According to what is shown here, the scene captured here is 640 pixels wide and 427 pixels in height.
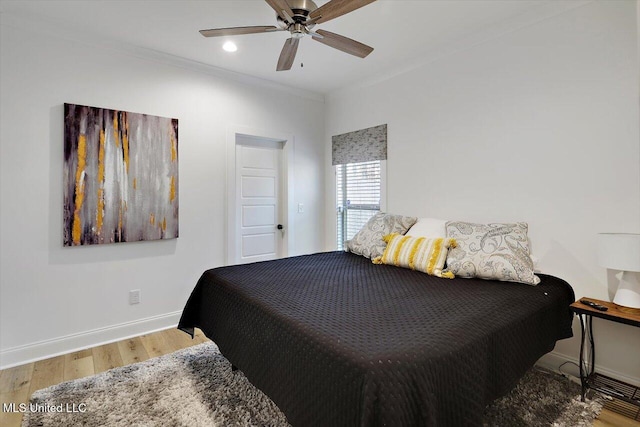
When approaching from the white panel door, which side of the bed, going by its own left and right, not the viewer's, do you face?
right

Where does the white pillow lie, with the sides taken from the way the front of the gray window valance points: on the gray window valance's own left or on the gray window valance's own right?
on the gray window valance's own left

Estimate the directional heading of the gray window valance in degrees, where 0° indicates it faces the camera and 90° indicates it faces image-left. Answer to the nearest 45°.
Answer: approximately 45°

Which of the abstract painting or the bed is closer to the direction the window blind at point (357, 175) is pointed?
the abstract painting

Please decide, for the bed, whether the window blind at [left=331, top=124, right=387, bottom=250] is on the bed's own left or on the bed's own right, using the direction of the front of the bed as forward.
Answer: on the bed's own right

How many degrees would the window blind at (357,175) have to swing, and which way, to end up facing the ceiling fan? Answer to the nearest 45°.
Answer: approximately 45° to its left

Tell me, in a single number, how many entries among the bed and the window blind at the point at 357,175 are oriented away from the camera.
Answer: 0

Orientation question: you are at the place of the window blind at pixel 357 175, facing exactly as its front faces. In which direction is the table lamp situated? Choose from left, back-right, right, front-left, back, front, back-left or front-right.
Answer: left

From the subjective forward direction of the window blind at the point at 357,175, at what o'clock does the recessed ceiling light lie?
The recessed ceiling light is roughly at 12 o'clock from the window blind.

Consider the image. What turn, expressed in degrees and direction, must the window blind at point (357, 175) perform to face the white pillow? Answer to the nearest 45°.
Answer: approximately 90° to its left

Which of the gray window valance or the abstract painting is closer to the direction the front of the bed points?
the abstract painting

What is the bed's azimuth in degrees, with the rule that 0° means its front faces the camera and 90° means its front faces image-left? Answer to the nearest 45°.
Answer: approximately 45°

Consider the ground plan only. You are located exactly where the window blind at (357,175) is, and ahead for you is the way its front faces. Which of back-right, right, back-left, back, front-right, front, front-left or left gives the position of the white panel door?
front-right

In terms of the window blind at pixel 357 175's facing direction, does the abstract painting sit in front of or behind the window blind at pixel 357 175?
in front

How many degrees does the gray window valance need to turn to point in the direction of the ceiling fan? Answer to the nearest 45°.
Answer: approximately 45° to its left
